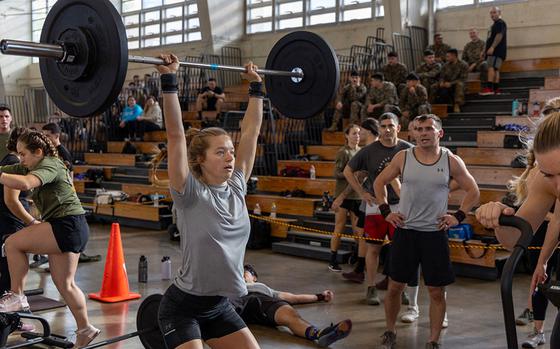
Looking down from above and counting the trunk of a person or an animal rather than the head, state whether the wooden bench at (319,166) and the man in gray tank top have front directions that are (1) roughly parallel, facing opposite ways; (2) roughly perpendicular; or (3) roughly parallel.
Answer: roughly parallel

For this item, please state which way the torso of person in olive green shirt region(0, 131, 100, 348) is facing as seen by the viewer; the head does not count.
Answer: to the viewer's left

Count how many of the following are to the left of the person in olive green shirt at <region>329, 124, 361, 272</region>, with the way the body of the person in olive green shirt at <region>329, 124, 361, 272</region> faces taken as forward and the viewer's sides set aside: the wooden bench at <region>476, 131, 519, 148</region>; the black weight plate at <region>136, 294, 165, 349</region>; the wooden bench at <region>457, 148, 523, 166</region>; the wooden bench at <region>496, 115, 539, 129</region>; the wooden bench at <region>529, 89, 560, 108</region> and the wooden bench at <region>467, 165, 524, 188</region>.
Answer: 5

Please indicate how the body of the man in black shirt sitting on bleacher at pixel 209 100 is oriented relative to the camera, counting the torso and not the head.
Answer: toward the camera

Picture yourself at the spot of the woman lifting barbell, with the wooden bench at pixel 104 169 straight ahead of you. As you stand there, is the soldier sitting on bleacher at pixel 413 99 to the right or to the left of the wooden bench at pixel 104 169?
right

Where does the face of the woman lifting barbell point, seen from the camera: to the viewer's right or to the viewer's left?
to the viewer's right

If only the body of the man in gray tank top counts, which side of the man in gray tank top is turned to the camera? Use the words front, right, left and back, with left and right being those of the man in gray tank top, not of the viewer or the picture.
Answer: front

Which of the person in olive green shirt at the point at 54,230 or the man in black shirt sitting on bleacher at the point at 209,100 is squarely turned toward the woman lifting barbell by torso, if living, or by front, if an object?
the man in black shirt sitting on bleacher

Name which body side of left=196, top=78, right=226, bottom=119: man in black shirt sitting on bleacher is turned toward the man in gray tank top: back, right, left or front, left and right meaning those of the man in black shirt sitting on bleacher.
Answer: front

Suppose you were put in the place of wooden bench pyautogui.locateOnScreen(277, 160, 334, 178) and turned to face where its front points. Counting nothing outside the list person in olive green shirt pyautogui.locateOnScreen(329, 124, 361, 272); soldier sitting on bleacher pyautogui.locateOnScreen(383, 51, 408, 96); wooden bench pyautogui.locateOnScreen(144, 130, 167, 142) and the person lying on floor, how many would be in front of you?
2

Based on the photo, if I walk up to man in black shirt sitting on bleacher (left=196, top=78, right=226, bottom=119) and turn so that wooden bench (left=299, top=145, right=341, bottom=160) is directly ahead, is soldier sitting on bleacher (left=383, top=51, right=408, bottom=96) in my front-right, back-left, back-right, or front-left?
front-left

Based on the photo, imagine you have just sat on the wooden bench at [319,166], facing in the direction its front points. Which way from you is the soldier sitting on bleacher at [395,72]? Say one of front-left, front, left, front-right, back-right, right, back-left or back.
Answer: back-left

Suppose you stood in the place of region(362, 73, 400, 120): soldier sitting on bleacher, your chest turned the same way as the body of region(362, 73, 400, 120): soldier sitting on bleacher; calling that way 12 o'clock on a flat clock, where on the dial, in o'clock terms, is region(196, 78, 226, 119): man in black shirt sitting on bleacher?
region(196, 78, 226, 119): man in black shirt sitting on bleacher is roughly at 3 o'clock from region(362, 73, 400, 120): soldier sitting on bleacher.

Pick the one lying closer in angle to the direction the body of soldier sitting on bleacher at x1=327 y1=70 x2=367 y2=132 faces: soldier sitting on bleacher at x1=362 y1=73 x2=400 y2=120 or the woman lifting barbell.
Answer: the woman lifting barbell

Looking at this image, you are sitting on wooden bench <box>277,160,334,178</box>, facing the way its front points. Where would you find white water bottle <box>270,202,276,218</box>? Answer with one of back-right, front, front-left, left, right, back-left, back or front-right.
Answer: front-right

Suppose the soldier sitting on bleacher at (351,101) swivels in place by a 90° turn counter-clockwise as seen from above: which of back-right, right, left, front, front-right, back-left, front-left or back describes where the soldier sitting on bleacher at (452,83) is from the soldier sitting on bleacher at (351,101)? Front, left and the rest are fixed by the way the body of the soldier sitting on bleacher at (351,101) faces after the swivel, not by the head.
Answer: front-left

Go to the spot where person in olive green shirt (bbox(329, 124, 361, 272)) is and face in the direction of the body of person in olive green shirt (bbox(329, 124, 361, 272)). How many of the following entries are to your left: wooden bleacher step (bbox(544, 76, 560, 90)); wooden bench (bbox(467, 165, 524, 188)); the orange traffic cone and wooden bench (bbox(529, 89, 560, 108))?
3

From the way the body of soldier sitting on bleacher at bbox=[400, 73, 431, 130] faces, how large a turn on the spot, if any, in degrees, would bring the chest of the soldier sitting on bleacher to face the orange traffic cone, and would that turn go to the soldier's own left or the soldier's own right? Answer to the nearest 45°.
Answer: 0° — they already face it

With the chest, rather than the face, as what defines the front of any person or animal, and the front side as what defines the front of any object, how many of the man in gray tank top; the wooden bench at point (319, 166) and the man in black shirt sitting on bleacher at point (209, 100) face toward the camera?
3
